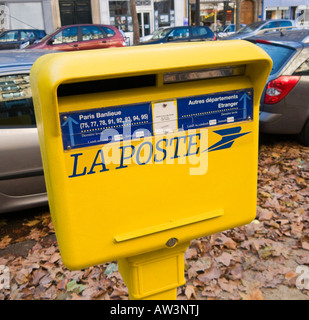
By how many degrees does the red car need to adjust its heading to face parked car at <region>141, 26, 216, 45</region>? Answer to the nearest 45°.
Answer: approximately 135° to its right

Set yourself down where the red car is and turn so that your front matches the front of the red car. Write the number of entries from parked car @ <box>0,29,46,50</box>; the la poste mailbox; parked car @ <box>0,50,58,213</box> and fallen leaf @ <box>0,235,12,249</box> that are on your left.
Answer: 3

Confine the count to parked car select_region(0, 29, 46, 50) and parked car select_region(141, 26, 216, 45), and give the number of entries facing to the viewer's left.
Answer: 2

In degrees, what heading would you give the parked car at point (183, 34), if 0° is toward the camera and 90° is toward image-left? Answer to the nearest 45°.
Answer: approximately 90°

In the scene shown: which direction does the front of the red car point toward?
to the viewer's left

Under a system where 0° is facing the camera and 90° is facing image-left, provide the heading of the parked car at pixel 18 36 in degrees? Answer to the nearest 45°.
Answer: approximately 90°

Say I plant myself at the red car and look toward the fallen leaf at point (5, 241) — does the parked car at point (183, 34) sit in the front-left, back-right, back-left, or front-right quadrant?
back-left

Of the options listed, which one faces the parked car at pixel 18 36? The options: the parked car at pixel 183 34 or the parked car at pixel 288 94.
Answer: the parked car at pixel 183 34

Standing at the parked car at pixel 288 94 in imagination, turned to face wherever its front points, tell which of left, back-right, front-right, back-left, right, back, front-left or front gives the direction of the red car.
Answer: left
